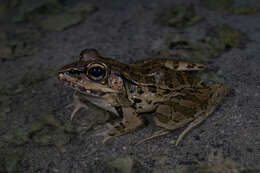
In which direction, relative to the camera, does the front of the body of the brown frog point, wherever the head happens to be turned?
to the viewer's left
